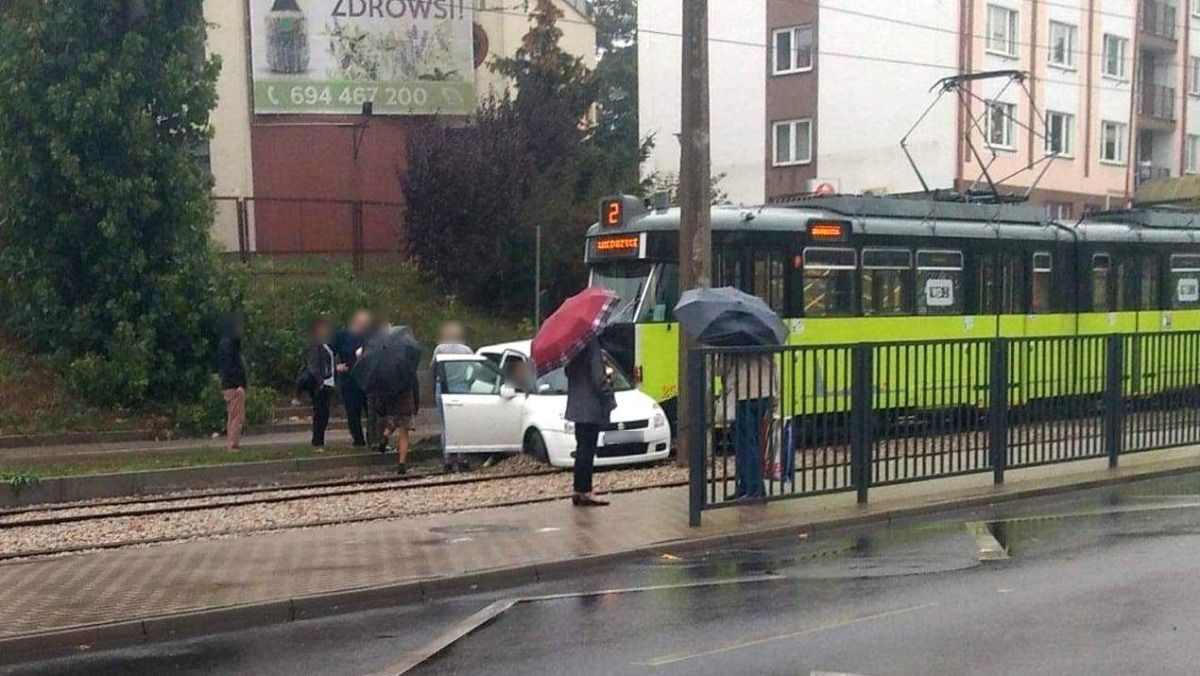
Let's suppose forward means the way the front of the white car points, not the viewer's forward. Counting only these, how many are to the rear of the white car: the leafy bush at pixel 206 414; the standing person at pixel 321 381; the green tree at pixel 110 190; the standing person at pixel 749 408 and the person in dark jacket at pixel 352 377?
4

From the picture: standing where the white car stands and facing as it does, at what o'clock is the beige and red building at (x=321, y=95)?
The beige and red building is roughly at 7 o'clock from the white car.

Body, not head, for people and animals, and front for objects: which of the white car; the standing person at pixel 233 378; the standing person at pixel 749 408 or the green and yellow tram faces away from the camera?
the standing person at pixel 749 408

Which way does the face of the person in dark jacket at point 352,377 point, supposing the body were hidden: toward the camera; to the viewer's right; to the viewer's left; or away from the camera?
toward the camera

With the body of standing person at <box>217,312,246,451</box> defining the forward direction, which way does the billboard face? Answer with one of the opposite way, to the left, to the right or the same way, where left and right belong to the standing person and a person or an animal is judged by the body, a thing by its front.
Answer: to the right

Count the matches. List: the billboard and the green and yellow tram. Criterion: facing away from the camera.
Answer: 0

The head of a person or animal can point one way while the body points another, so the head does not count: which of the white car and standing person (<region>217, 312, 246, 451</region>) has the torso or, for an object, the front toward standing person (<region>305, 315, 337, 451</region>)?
standing person (<region>217, 312, 246, 451</region>)

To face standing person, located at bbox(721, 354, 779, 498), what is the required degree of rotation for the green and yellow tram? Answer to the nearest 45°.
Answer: approximately 45° to its left

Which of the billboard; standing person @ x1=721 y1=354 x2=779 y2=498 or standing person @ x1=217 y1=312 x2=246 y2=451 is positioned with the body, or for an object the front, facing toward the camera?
the billboard

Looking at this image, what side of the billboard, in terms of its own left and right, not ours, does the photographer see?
front

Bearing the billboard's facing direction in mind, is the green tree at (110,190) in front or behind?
in front

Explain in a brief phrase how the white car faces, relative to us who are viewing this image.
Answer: facing the viewer and to the right of the viewer

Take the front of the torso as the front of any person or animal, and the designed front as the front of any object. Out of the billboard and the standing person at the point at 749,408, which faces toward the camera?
the billboard

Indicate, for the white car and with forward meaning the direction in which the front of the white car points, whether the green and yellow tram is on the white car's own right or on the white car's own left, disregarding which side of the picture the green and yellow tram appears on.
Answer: on the white car's own left

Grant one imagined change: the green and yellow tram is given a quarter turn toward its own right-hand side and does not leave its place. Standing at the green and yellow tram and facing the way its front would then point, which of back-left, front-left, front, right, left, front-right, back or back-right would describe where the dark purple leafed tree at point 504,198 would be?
front

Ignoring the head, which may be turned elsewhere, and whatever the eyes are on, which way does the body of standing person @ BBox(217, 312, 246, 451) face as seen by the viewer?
to the viewer's right

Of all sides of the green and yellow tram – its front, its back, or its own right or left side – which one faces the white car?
front

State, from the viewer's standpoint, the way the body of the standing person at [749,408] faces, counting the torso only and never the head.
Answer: away from the camera
